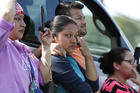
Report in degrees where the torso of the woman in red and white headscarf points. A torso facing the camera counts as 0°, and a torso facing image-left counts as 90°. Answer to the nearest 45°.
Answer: approximately 315°

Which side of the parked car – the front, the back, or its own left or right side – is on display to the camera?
right

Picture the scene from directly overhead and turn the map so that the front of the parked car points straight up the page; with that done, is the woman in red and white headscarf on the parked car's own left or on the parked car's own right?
on the parked car's own right

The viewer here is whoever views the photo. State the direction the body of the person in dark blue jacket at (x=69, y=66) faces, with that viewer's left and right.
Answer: facing the viewer and to the right of the viewer

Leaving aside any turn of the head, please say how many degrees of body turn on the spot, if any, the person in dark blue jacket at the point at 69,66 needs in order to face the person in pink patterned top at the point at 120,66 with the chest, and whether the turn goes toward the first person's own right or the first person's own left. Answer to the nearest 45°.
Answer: approximately 90° to the first person's own left
